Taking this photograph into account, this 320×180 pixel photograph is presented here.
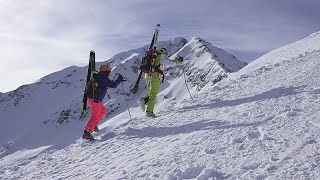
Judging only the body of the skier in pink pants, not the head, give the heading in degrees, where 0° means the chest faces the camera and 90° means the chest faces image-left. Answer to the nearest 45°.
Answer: approximately 270°
